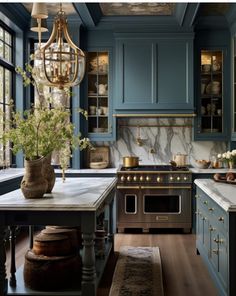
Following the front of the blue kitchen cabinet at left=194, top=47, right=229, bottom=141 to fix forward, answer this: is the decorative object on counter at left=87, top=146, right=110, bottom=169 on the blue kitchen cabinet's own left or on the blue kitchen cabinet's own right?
on the blue kitchen cabinet's own right

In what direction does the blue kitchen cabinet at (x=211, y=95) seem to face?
toward the camera

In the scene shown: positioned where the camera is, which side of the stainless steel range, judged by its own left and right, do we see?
front

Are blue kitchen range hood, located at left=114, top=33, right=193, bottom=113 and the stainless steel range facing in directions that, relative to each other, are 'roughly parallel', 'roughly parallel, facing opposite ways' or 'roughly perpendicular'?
roughly parallel

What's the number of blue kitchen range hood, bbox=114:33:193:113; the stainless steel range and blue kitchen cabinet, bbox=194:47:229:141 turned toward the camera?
3

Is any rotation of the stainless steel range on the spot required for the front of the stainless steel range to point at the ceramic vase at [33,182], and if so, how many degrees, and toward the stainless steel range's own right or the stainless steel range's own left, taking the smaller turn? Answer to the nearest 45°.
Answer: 0° — it already faces it

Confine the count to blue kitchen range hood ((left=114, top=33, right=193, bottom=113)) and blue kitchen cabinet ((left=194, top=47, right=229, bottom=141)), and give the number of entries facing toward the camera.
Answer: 2

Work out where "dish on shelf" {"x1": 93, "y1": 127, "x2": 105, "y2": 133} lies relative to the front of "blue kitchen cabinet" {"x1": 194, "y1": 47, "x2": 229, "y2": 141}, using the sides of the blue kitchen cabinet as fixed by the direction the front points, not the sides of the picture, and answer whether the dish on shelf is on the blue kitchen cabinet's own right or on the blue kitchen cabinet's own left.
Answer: on the blue kitchen cabinet's own right

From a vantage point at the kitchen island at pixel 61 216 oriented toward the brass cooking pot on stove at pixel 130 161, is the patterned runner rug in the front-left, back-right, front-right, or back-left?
front-right

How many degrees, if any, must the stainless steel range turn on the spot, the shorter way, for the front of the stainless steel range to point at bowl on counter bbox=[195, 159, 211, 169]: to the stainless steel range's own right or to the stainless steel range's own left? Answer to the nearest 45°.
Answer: approximately 135° to the stainless steel range's own left

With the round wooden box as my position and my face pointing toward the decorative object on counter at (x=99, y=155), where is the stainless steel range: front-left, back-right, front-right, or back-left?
front-right
